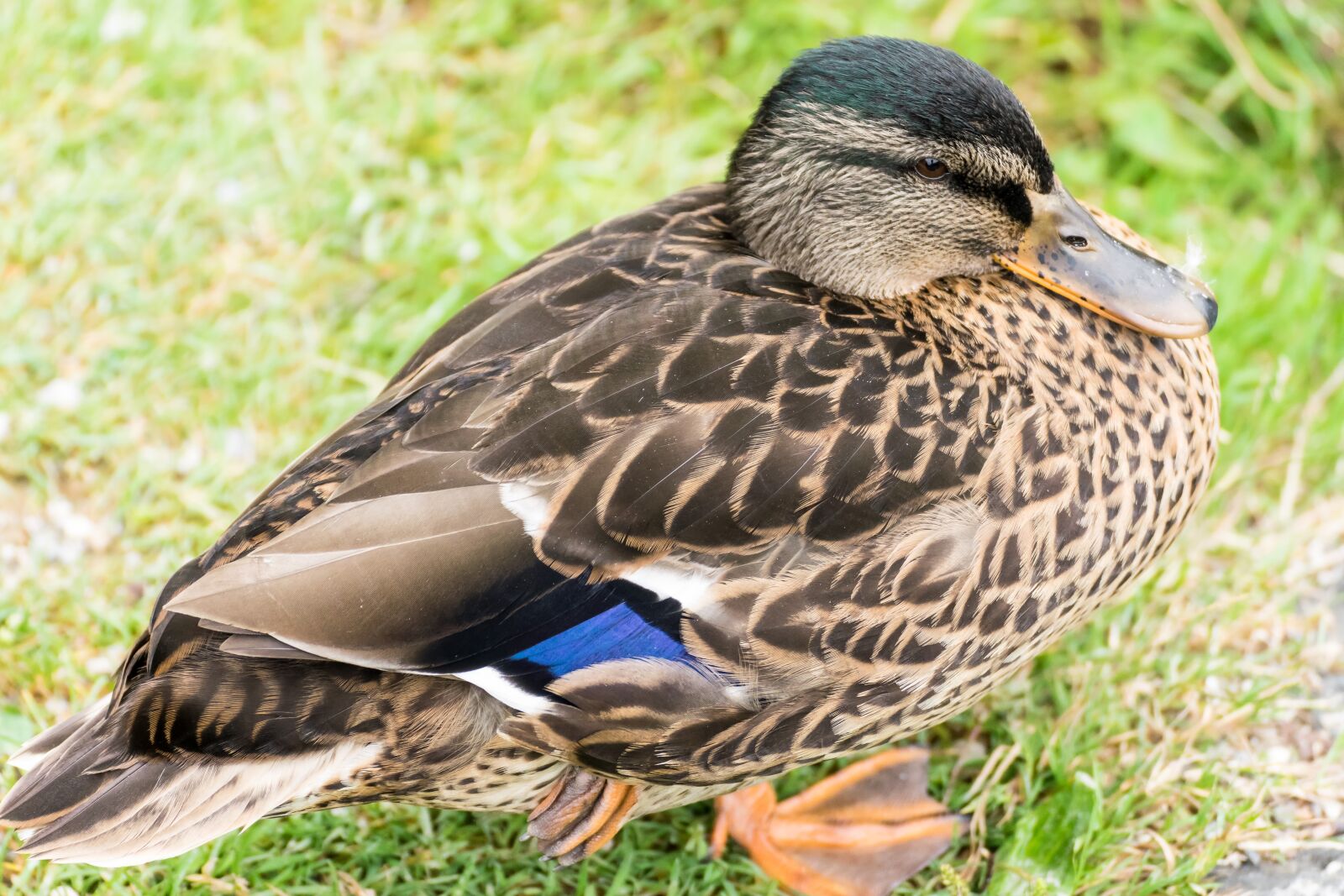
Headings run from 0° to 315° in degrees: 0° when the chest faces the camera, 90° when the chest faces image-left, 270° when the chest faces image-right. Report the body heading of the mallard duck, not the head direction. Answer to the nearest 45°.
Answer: approximately 270°
